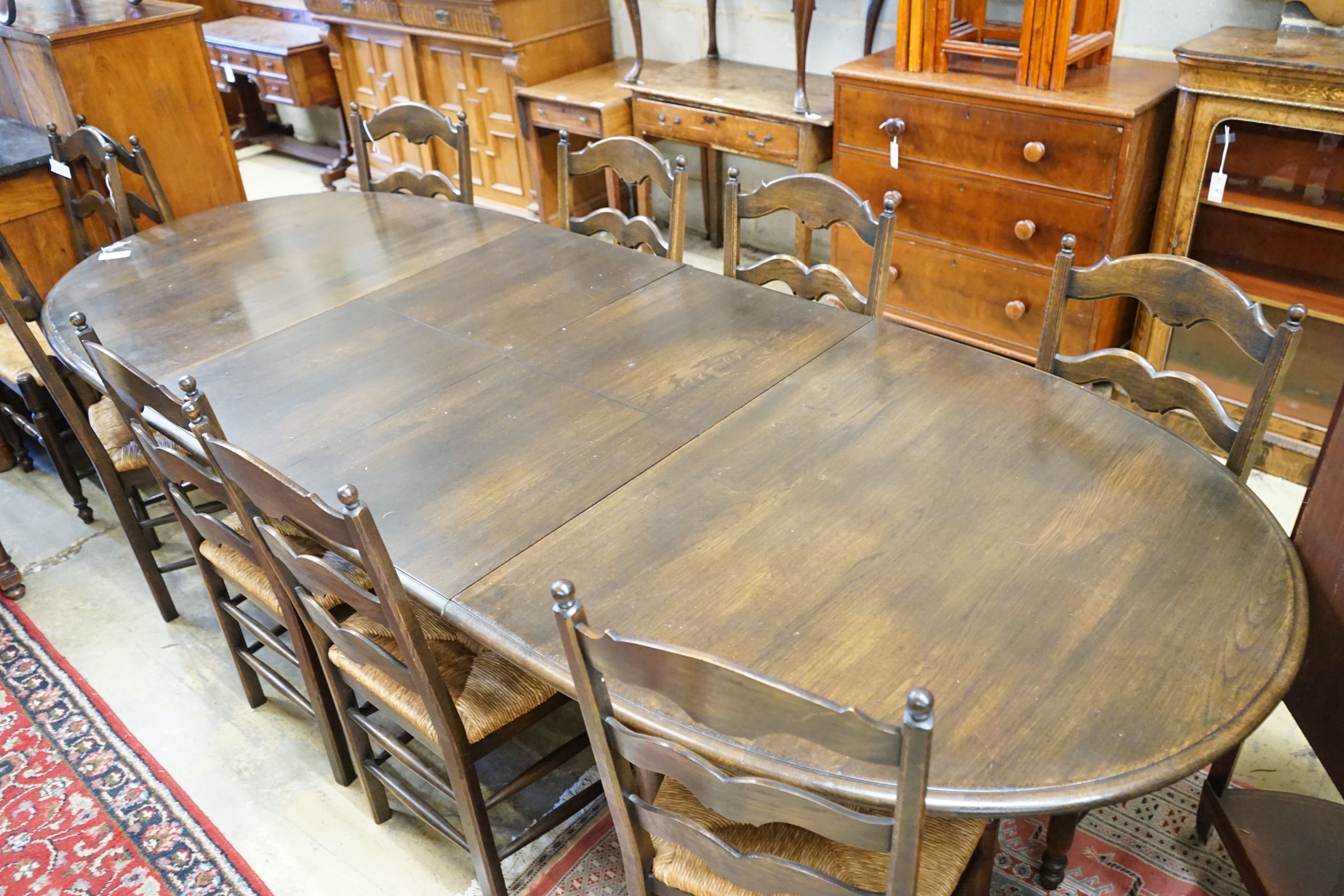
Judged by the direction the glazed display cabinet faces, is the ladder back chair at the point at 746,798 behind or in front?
in front

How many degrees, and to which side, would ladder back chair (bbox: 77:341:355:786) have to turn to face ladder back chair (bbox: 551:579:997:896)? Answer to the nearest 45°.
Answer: approximately 135° to its right

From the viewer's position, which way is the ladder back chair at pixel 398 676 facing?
facing away from the viewer and to the right of the viewer

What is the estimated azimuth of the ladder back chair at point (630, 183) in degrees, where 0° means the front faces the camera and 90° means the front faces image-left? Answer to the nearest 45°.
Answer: approximately 45°

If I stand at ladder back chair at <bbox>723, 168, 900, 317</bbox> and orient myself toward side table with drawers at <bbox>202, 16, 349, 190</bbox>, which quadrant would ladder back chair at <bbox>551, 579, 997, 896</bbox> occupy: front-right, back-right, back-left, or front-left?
back-left

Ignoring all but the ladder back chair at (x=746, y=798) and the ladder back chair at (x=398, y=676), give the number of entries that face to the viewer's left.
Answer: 0

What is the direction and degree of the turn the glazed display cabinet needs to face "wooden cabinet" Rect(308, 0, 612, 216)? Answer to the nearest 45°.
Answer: approximately 45° to its right

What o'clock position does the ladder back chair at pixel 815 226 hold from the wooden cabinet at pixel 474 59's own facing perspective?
The ladder back chair is roughly at 10 o'clock from the wooden cabinet.

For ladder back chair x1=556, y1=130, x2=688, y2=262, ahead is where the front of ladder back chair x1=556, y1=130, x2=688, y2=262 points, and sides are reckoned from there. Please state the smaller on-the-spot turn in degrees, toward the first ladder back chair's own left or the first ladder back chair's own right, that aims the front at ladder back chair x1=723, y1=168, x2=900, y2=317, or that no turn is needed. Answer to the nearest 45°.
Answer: approximately 90° to the first ladder back chair's own left

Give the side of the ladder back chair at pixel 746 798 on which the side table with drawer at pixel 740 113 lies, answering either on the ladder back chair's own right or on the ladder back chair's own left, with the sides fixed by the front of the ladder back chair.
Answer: on the ladder back chair's own left

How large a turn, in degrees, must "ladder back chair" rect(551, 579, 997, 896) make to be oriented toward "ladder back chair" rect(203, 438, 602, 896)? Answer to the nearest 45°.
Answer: approximately 90° to its left

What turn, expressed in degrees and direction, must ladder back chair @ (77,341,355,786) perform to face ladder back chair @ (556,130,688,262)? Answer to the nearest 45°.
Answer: approximately 45° to its right

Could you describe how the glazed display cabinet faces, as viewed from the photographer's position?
facing the viewer and to the left of the viewer

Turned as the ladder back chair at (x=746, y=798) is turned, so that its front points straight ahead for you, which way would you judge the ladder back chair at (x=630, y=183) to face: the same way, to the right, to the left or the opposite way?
the opposite way

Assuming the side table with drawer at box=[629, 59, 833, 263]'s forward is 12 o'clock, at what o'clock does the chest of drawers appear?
The chest of drawers is roughly at 9 o'clock from the side table with drawer.

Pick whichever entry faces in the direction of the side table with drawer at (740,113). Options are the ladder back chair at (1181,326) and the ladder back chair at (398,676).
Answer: the ladder back chair at (398,676)

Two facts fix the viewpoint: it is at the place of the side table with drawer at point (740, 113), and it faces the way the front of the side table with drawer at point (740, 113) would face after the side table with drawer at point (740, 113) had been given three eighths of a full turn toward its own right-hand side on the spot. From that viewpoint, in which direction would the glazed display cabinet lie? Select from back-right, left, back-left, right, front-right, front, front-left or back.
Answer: back-right

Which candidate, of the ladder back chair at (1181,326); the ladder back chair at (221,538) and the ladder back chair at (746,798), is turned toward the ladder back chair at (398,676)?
the ladder back chair at (1181,326)

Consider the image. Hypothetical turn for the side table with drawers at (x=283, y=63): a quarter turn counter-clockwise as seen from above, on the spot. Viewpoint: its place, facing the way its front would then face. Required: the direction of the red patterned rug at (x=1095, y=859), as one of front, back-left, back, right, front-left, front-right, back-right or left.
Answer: front-right

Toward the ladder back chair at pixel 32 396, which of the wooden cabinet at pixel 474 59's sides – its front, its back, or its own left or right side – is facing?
front
